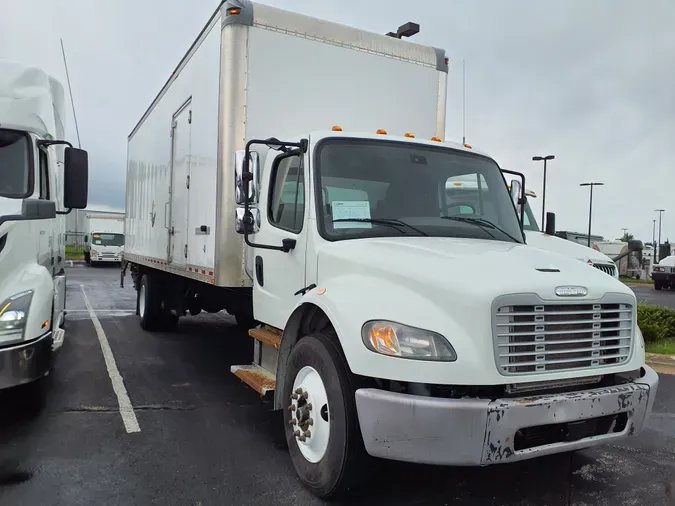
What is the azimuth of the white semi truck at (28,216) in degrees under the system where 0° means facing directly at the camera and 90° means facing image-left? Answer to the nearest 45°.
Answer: approximately 0°

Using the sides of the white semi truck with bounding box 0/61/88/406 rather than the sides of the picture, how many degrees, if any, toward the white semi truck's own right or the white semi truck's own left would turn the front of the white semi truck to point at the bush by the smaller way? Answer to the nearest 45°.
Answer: approximately 90° to the white semi truck's own left

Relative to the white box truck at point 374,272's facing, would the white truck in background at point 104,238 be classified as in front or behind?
behind

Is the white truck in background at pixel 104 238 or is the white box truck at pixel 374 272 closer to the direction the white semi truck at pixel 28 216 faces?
the white box truck

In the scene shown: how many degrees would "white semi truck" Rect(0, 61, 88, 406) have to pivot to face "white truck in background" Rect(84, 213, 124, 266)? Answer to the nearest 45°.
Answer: approximately 180°

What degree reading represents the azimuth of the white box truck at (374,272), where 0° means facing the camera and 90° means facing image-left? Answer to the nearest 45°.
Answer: approximately 315°

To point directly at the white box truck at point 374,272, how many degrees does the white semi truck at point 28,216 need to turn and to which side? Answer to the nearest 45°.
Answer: approximately 45° to its left

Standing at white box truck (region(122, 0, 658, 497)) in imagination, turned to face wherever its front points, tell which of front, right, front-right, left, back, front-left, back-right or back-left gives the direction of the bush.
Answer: left
